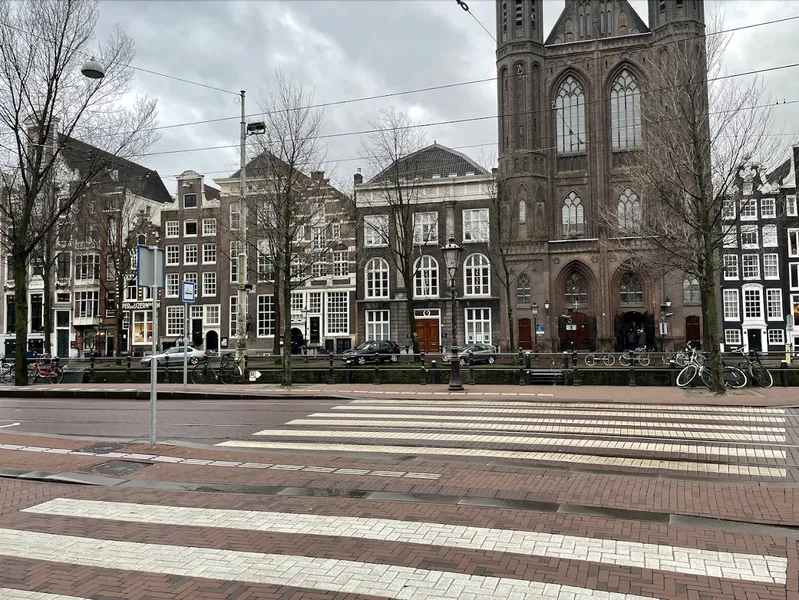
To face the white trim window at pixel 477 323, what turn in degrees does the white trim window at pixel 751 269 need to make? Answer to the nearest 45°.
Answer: approximately 45° to its right

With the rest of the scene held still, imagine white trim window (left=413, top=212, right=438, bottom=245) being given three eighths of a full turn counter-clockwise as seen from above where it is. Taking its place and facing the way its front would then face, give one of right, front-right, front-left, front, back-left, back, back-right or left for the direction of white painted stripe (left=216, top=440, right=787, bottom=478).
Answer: back-right

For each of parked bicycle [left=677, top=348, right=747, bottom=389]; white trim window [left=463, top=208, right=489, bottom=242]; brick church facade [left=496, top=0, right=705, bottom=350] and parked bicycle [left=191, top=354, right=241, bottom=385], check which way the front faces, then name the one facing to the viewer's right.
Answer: parked bicycle [left=191, top=354, right=241, bottom=385]

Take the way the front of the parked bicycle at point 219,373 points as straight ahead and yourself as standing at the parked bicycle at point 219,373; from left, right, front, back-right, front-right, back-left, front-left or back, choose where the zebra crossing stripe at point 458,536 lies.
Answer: right

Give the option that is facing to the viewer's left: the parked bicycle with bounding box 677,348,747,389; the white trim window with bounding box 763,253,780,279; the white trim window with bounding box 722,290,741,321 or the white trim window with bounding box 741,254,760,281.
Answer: the parked bicycle

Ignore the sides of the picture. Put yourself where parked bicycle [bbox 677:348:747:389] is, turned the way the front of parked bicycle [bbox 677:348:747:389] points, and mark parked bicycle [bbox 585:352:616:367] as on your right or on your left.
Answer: on your right

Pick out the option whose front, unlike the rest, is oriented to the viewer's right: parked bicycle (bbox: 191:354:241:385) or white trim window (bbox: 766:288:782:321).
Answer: the parked bicycle

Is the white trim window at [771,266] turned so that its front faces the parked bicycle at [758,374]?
yes

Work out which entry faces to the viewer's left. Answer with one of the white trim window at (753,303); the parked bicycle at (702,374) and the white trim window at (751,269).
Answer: the parked bicycle

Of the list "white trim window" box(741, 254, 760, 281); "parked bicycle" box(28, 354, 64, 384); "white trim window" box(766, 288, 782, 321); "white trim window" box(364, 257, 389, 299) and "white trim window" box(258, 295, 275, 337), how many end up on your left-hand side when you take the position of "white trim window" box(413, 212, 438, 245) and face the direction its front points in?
2

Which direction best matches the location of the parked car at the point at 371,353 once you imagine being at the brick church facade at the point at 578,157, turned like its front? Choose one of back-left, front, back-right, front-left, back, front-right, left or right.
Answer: front-right
